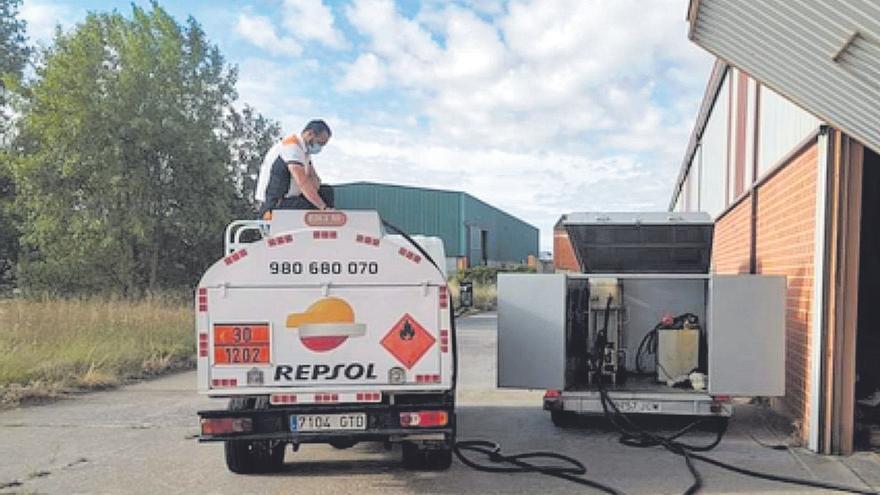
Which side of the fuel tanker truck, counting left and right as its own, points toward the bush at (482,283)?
front

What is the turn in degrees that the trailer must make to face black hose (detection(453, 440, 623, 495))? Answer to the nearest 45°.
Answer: approximately 135° to its left

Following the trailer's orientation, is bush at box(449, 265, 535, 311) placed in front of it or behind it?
in front

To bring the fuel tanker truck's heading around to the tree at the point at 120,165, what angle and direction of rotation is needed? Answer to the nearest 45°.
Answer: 0° — it already faces it

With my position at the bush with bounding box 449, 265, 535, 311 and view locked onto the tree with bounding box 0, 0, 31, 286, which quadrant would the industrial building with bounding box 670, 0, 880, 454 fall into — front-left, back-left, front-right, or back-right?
front-left

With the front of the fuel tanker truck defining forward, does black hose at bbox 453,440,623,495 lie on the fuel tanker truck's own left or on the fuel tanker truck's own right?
on the fuel tanker truck's own right

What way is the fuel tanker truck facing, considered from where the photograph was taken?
facing away from the viewer

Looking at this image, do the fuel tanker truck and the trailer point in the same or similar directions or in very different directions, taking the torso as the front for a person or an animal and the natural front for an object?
same or similar directions

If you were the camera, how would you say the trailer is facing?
facing away from the viewer

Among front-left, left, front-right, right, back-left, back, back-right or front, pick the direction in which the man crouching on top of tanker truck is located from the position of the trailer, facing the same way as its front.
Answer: back-left
